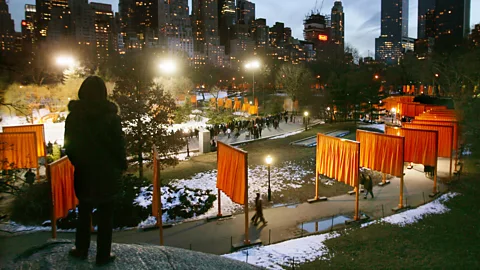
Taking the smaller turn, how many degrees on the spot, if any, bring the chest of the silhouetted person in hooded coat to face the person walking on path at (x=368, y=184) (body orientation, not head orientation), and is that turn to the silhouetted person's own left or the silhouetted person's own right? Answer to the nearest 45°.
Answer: approximately 45° to the silhouetted person's own right

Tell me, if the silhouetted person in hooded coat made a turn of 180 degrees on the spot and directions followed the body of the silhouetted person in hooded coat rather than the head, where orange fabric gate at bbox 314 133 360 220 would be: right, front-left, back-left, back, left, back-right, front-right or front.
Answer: back-left

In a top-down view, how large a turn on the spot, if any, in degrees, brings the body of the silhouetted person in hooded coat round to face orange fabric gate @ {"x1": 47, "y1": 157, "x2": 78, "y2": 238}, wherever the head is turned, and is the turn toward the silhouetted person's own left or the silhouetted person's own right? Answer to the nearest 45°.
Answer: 0° — they already face it

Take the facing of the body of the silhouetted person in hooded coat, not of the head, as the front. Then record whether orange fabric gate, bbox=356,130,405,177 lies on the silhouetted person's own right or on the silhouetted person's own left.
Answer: on the silhouetted person's own right

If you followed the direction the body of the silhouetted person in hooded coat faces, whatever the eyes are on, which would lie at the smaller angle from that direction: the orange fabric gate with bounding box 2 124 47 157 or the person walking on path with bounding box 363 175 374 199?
the orange fabric gate

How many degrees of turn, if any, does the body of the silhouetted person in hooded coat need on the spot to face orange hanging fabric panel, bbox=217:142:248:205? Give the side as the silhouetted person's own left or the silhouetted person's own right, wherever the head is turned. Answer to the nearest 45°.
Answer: approximately 45° to the silhouetted person's own right

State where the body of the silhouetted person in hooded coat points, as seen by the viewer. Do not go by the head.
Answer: away from the camera

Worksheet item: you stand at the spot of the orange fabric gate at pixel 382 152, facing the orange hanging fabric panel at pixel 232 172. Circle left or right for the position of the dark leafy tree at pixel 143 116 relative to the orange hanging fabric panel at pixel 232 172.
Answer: right

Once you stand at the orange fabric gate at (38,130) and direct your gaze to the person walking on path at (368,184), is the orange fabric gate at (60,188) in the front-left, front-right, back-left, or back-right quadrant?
front-right

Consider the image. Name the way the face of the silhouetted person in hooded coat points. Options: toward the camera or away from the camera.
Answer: away from the camera

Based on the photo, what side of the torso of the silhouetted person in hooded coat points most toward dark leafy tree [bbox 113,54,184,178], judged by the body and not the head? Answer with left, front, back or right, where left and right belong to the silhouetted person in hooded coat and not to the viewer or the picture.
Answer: front
